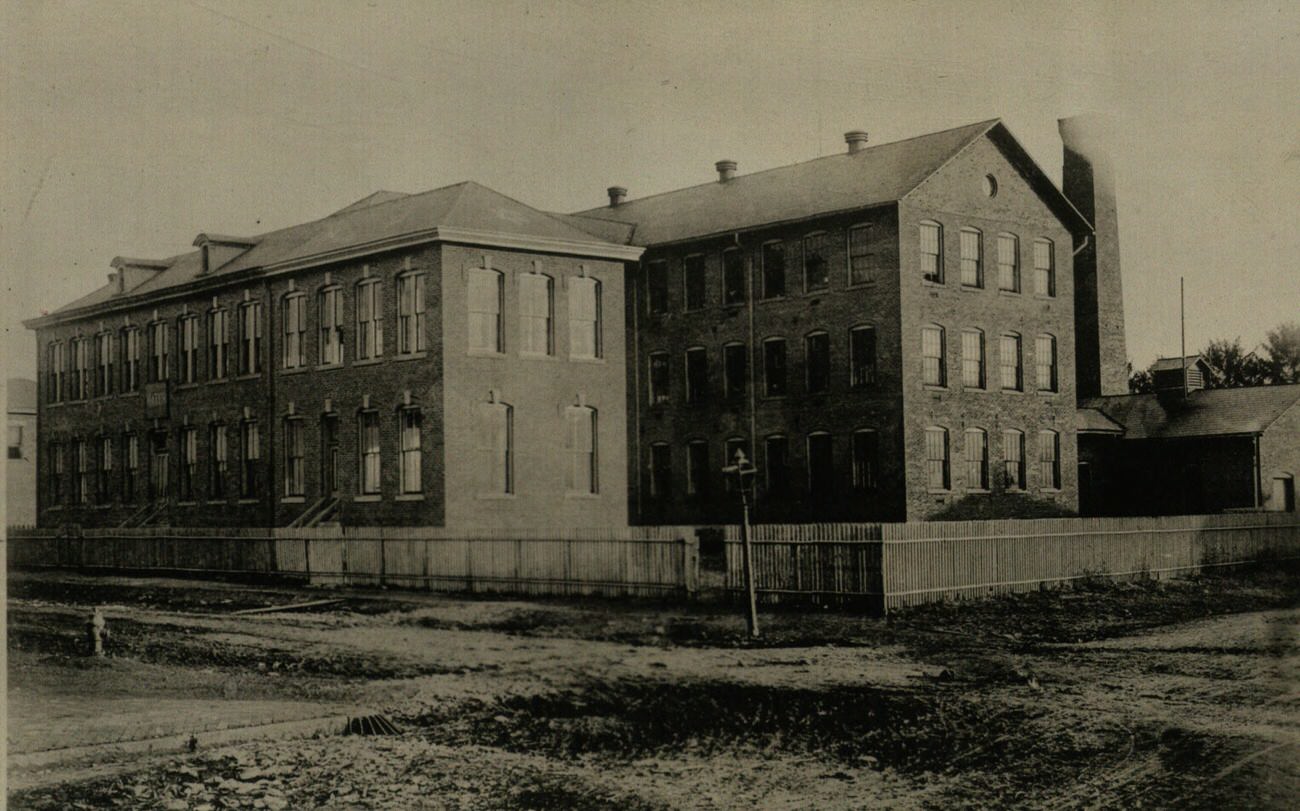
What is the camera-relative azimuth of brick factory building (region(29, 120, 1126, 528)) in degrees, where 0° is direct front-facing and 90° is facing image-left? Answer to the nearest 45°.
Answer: approximately 45°
